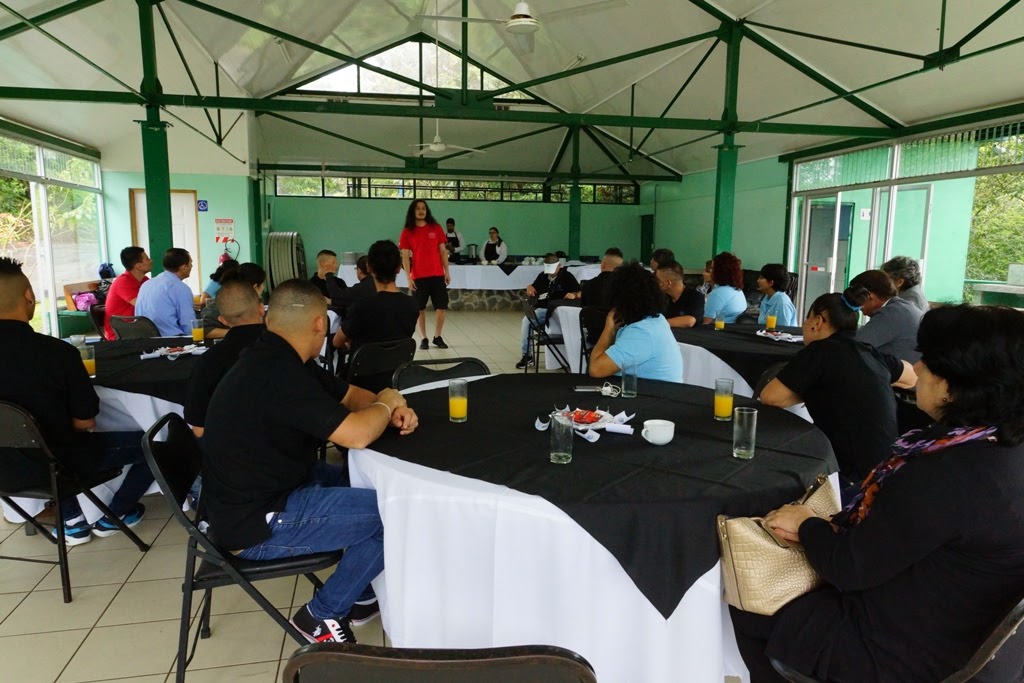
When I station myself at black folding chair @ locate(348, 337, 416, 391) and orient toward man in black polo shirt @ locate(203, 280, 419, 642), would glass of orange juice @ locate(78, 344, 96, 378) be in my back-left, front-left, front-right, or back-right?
front-right

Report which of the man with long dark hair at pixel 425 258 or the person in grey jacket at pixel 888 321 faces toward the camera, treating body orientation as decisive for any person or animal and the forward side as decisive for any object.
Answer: the man with long dark hair

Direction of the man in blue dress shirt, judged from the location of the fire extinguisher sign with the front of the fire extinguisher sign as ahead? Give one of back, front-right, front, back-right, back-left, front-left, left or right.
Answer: front

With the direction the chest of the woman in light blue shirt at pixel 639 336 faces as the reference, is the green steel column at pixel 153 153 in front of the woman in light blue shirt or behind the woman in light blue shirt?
in front

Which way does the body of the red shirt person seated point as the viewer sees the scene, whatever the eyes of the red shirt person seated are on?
to the viewer's right

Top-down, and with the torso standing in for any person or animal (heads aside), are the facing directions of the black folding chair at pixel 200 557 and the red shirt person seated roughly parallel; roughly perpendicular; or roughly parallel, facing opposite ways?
roughly parallel

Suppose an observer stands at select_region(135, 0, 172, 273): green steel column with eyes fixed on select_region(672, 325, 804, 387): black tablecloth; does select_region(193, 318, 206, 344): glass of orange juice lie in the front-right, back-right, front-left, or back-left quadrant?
front-right

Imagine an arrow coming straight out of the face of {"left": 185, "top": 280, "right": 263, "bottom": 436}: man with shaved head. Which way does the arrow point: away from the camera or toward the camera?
away from the camera

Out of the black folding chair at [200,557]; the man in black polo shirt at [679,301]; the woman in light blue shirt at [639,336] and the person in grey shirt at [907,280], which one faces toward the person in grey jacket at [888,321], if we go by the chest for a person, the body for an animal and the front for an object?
the black folding chair

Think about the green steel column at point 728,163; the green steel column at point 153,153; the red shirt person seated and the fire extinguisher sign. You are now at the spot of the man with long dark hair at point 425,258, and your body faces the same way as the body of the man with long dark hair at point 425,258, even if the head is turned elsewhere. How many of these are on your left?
1

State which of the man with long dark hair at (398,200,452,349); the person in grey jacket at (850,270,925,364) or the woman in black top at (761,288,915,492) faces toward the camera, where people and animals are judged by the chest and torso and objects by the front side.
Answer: the man with long dark hair

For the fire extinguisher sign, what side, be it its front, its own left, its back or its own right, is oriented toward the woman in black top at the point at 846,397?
front

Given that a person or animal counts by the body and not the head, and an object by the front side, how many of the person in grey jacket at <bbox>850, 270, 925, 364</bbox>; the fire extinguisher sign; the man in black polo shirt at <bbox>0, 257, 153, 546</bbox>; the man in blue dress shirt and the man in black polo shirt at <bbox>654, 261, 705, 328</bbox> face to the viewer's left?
2

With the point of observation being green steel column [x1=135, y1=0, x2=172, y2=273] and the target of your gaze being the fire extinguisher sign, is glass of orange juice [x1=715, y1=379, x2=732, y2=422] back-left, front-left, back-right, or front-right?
back-right

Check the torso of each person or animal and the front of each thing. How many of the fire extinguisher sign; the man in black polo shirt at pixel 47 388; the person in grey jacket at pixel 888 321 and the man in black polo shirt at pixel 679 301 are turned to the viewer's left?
2

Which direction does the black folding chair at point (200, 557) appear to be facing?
to the viewer's right

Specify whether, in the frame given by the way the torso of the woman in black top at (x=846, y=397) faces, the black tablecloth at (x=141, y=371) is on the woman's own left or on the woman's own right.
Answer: on the woman's own left

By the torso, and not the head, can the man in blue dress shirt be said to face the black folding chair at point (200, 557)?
no

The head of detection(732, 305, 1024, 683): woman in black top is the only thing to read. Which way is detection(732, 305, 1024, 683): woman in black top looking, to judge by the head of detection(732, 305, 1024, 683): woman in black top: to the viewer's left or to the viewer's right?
to the viewer's left

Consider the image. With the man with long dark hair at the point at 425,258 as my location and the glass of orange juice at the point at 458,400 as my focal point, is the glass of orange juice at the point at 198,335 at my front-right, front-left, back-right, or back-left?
front-right

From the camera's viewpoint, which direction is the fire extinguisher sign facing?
toward the camera
